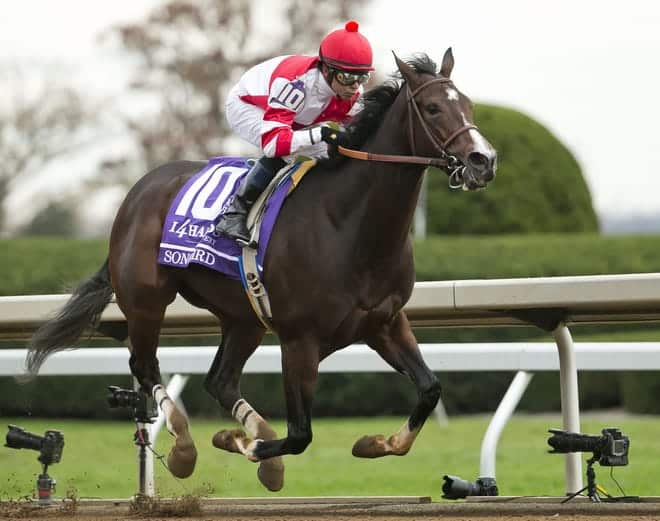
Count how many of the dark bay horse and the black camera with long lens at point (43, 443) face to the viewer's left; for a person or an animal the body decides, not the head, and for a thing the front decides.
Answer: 1

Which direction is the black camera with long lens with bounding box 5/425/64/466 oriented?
to the viewer's left

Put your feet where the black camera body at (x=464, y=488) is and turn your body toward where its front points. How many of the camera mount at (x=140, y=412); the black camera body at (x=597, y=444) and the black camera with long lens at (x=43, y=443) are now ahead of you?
2

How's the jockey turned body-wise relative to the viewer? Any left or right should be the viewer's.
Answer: facing the viewer and to the right of the viewer

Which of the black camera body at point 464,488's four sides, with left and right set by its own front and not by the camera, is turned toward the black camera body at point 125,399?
front

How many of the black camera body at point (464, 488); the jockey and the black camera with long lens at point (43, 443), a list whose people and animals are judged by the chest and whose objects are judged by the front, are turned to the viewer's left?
2

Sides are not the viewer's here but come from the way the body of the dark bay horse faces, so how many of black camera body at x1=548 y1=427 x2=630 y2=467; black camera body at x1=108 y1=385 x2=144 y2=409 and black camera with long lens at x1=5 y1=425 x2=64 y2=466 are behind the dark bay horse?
2

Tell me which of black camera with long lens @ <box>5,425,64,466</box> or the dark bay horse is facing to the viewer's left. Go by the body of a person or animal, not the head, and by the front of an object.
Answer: the black camera with long lens

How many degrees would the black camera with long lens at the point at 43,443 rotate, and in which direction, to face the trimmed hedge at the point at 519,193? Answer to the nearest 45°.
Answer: approximately 135° to its right

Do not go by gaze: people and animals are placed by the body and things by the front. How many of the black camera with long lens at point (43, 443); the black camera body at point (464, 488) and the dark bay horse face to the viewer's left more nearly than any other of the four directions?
2

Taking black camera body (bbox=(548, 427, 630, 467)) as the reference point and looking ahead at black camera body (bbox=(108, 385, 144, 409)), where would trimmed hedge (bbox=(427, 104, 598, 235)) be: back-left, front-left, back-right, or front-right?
front-right

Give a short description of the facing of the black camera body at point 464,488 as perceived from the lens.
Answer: facing to the left of the viewer

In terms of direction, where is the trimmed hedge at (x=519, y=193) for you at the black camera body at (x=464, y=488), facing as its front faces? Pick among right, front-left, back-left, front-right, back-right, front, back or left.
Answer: right
